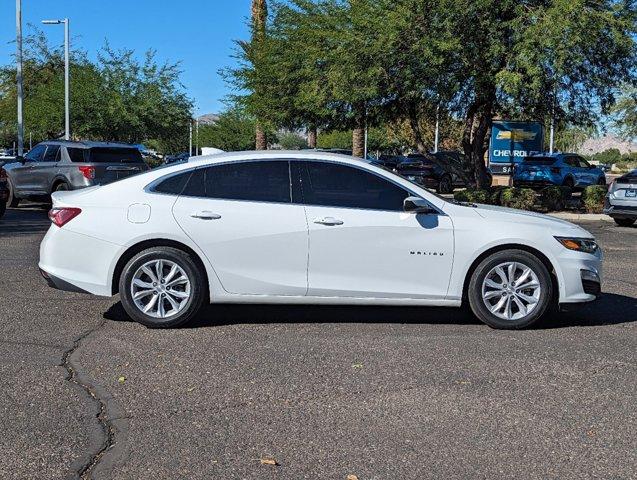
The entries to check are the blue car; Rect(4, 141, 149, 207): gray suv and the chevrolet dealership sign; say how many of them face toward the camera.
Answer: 1

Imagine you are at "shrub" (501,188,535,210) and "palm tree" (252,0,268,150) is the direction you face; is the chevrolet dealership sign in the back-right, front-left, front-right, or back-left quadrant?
front-right

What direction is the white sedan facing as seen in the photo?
to the viewer's right

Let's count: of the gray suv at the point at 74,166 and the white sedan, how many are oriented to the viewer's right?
1

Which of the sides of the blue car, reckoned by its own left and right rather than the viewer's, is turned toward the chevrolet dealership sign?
left

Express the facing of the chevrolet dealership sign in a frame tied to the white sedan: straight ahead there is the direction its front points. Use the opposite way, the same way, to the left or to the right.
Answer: to the right

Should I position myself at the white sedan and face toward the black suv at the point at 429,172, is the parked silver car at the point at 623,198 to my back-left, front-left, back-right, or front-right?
front-right

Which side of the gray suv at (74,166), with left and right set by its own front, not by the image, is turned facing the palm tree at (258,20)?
right

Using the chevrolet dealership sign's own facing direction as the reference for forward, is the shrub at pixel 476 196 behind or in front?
in front

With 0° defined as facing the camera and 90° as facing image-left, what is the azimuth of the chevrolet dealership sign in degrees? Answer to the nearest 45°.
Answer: approximately 0°

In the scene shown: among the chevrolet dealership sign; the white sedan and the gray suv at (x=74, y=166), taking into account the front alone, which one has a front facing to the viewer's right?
the white sedan

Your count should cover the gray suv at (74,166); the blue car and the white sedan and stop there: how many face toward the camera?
0

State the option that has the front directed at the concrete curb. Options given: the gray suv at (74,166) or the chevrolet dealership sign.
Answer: the chevrolet dealership sign

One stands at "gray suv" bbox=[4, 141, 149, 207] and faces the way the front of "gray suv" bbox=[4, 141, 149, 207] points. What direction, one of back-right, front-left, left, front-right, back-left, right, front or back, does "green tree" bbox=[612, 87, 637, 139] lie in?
right
